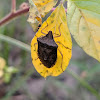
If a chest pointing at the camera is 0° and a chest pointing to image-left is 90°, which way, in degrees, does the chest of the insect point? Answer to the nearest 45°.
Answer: approximately 180°
